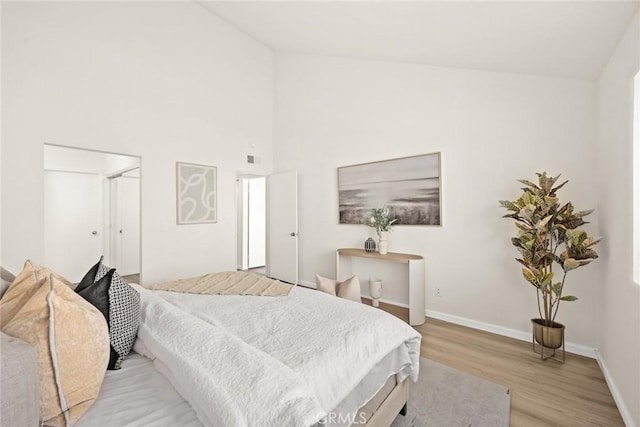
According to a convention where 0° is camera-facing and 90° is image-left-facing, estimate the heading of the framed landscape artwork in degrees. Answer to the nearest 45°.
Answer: approximately 45°

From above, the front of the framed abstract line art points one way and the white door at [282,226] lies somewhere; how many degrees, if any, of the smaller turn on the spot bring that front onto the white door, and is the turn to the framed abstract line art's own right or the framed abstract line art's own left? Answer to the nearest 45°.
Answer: approximately 45° to the framed abstract line art's own left

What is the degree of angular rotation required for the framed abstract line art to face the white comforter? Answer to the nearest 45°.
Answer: approximately 45° to its right

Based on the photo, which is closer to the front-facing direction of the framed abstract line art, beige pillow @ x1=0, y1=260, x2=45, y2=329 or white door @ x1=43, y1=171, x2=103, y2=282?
the beige pillow

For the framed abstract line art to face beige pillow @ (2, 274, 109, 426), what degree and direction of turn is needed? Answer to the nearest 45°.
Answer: approximately 45° to its right

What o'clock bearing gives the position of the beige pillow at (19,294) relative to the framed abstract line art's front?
The beige pillow is roughly at 2 o'clock from the framed abstract line art.

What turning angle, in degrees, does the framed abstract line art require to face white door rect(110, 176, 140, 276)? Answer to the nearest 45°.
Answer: approximately 180°

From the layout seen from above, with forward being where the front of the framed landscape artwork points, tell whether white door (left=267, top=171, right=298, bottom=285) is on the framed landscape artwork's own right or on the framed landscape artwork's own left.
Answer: on the framed landscape artwork's own right

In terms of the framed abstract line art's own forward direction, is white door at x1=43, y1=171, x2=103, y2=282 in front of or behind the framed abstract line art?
behind
